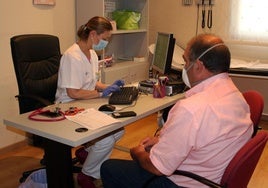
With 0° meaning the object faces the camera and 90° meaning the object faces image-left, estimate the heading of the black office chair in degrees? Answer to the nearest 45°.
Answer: approximately 315°

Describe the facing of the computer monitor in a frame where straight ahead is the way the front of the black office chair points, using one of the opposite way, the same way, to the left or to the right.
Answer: to the right

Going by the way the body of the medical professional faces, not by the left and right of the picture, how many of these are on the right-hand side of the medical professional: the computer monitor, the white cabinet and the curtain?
0

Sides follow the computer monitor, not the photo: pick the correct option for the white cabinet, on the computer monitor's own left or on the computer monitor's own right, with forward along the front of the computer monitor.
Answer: on the computer monitor's own right

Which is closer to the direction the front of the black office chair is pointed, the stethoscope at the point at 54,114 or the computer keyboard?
the computer keyboard

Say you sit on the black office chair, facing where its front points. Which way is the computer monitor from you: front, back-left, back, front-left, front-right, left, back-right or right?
front-left

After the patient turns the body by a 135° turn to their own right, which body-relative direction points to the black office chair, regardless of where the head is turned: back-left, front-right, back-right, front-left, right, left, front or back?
back-left

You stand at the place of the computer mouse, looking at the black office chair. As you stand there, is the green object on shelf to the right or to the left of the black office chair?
right

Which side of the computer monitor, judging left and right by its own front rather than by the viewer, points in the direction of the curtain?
back

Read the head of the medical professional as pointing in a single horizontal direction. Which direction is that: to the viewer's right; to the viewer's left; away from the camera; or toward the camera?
to the viewer's right

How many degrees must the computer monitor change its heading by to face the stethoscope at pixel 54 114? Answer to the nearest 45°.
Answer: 0° — it already faces it

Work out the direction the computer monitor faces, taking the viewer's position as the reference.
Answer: facing the viewer and to the left of the viewer

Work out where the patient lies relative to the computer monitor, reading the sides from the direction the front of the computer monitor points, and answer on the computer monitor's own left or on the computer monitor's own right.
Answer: on the computer monitor's own left

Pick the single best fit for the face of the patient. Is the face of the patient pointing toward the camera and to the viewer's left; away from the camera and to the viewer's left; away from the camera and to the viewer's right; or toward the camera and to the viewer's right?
away from the camera and to the viewer's left

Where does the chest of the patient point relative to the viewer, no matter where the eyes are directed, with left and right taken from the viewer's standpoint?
facing away from the viewer and to the left of the viewer

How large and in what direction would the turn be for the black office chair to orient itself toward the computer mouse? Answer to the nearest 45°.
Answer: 0° — it already faces it

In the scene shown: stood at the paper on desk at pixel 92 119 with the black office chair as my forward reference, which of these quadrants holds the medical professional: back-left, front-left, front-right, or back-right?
front-right
